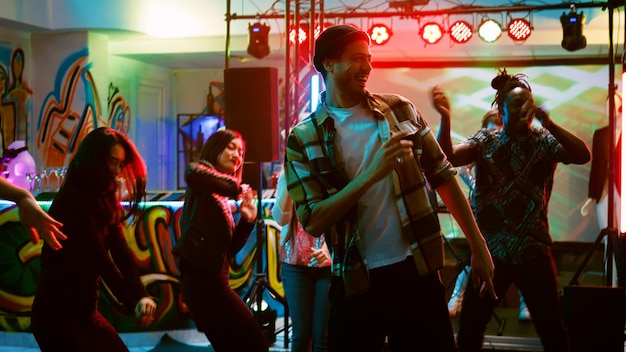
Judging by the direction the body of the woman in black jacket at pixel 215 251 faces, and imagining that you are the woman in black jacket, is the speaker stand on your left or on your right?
on your left

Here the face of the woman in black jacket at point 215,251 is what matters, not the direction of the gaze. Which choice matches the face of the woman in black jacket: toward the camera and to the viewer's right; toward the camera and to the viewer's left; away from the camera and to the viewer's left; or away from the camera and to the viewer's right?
toward the camera and to the viewer's right

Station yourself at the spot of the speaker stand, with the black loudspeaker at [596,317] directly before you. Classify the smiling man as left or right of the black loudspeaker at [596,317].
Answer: right

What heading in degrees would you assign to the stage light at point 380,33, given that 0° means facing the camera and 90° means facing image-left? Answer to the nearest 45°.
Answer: approximately 0°

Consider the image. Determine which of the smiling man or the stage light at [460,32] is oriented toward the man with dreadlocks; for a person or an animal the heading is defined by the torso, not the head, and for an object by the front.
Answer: the stage light

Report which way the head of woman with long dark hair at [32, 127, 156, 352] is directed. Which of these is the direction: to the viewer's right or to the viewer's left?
to the viewer's right
